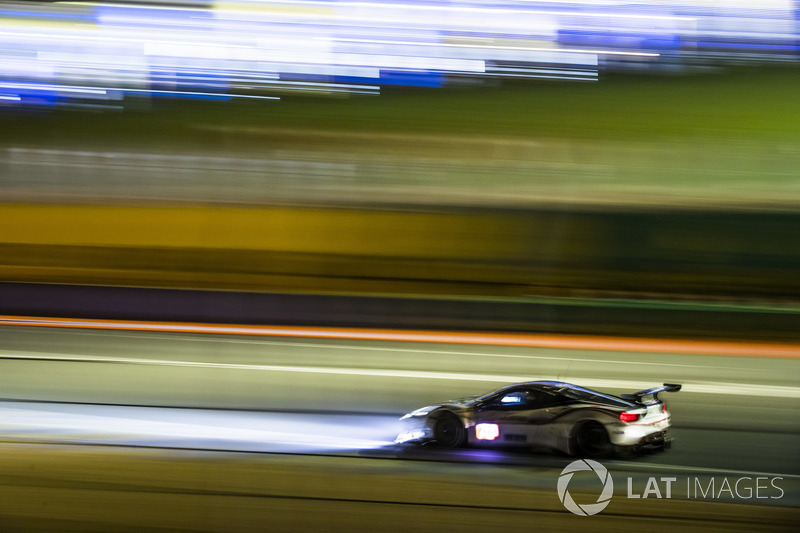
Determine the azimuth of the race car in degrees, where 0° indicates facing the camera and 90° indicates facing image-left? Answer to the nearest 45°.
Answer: approximately 90°
